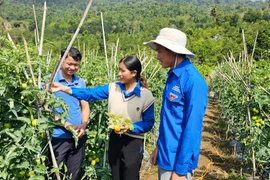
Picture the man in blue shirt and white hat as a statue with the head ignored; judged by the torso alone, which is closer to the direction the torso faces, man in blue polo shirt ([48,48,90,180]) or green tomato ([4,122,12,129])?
the green tomato

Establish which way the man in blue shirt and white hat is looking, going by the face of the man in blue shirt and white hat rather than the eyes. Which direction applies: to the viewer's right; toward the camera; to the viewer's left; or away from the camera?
to the viewer's left

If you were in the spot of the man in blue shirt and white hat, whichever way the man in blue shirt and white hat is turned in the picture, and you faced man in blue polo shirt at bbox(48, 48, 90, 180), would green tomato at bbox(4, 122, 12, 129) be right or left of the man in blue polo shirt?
left

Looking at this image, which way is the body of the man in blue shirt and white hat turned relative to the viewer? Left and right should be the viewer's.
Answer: facing the viewer and to the left of the viewer

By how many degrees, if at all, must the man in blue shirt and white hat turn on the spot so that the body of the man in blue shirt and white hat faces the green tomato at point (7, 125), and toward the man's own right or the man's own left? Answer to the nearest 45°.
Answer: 0° — they already face it
